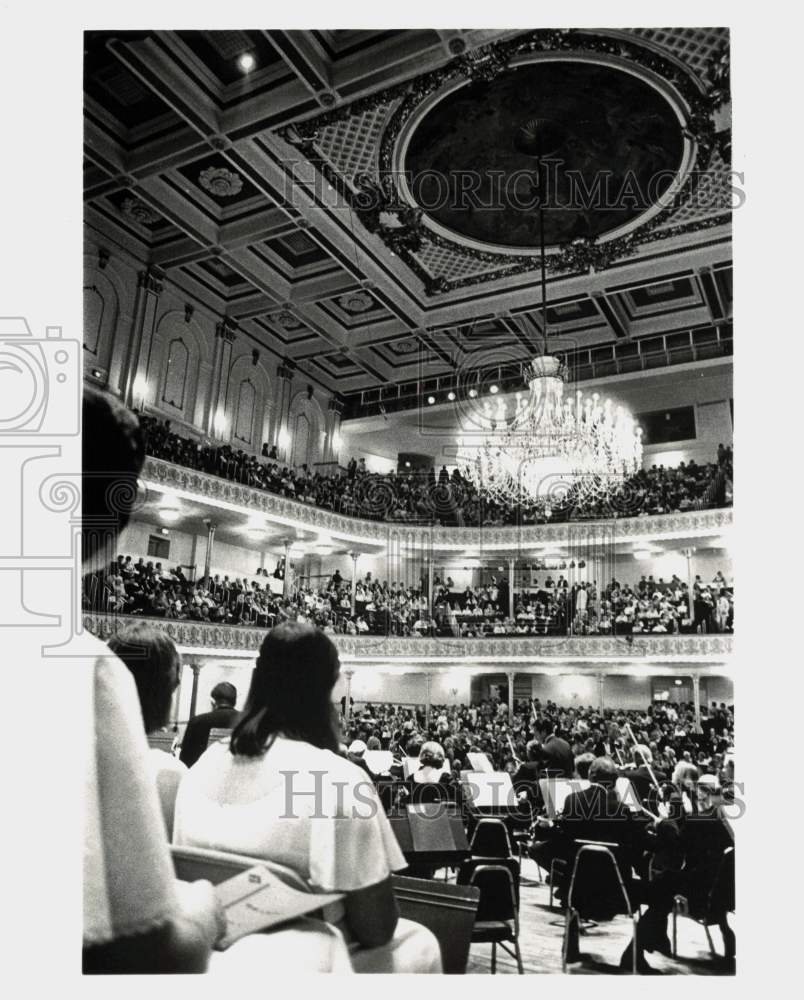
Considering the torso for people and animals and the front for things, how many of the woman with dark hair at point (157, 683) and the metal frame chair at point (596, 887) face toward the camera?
0

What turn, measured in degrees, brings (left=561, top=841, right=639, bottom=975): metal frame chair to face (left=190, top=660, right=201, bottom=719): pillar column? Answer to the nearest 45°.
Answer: approximately 45° to its left

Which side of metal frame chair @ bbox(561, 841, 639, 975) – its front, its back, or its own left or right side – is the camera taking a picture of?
back

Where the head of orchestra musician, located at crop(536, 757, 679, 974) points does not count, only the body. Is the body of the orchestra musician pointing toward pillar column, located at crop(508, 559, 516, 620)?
yes

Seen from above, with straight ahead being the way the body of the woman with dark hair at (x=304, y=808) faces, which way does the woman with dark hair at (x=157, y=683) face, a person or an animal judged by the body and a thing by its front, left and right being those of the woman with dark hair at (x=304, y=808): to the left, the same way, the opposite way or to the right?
the same way

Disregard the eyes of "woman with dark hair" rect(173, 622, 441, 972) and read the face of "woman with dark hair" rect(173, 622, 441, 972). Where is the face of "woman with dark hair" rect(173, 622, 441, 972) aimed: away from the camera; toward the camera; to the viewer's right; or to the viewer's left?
away from the camera

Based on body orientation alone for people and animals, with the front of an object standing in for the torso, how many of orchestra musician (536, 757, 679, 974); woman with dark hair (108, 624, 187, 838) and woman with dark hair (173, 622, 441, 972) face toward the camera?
0

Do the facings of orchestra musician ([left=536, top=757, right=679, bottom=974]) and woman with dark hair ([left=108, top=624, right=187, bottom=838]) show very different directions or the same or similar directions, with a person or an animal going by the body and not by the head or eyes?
same or similar directions

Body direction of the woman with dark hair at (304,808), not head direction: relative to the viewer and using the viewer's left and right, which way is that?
facing away from the viewer and to the right of the viewer

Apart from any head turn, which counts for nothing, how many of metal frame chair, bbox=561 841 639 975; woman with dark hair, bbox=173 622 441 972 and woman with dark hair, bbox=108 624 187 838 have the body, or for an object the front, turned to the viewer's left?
0

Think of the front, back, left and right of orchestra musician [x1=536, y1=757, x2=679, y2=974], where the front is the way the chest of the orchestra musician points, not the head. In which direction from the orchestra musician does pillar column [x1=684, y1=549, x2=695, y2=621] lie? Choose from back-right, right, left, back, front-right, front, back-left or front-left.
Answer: front

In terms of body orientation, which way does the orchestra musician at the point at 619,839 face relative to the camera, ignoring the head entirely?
away from the camera

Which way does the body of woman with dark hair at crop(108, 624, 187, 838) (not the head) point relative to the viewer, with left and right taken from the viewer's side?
facing away from the viewer and to the right of the viewer
